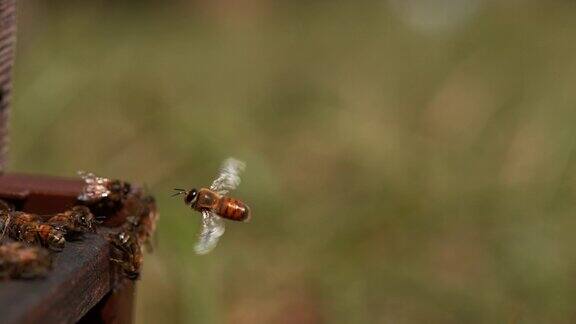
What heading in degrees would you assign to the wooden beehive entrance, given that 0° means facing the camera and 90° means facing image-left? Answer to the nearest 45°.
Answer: approximately 270°

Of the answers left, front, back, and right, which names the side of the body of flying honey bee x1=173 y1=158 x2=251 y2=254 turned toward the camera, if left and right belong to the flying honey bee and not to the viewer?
left

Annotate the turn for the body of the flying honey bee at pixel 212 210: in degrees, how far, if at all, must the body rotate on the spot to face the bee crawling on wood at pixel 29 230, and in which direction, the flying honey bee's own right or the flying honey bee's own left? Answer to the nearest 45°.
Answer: approximately 45° to the flying honey bee's own left

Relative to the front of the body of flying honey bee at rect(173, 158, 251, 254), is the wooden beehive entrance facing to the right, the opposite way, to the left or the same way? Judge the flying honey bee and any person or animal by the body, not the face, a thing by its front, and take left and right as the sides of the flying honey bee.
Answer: the opposite way

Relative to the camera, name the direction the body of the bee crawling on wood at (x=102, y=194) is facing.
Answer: to the viewer's right

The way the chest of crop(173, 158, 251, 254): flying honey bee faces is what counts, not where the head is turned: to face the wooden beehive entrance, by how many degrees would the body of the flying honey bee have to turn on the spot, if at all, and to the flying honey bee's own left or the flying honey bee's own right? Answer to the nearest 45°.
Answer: approximately 45° to the flying honey bee's own left
